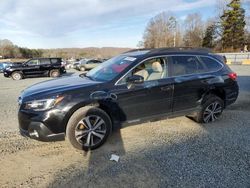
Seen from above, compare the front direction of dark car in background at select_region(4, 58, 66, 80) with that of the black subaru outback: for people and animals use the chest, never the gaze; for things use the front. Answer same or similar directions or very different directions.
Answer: same or similar directions

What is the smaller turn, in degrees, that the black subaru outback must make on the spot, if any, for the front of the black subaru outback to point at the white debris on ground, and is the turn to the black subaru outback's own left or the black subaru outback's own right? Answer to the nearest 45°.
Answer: approximately 45° to the black subaru outback's own left

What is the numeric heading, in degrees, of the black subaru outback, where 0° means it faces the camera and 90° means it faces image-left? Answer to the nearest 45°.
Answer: approximately 45°

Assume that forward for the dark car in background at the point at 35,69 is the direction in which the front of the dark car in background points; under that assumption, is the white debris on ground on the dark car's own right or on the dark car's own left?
on the dark car's own left

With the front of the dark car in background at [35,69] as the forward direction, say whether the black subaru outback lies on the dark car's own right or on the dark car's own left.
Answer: on the dark car's own left

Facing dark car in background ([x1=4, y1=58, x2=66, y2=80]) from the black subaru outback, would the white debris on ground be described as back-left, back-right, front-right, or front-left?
back-left

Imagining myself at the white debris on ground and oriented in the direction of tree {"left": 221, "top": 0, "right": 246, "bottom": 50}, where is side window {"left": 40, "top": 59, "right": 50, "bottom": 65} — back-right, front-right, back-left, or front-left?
front-left

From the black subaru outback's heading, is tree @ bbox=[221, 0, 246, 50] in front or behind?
behind

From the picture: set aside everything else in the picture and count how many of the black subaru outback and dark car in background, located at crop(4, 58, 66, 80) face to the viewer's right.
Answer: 0

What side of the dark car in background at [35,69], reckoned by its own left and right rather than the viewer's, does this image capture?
left

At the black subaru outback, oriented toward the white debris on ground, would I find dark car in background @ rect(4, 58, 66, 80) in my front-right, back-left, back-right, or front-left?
back-right
